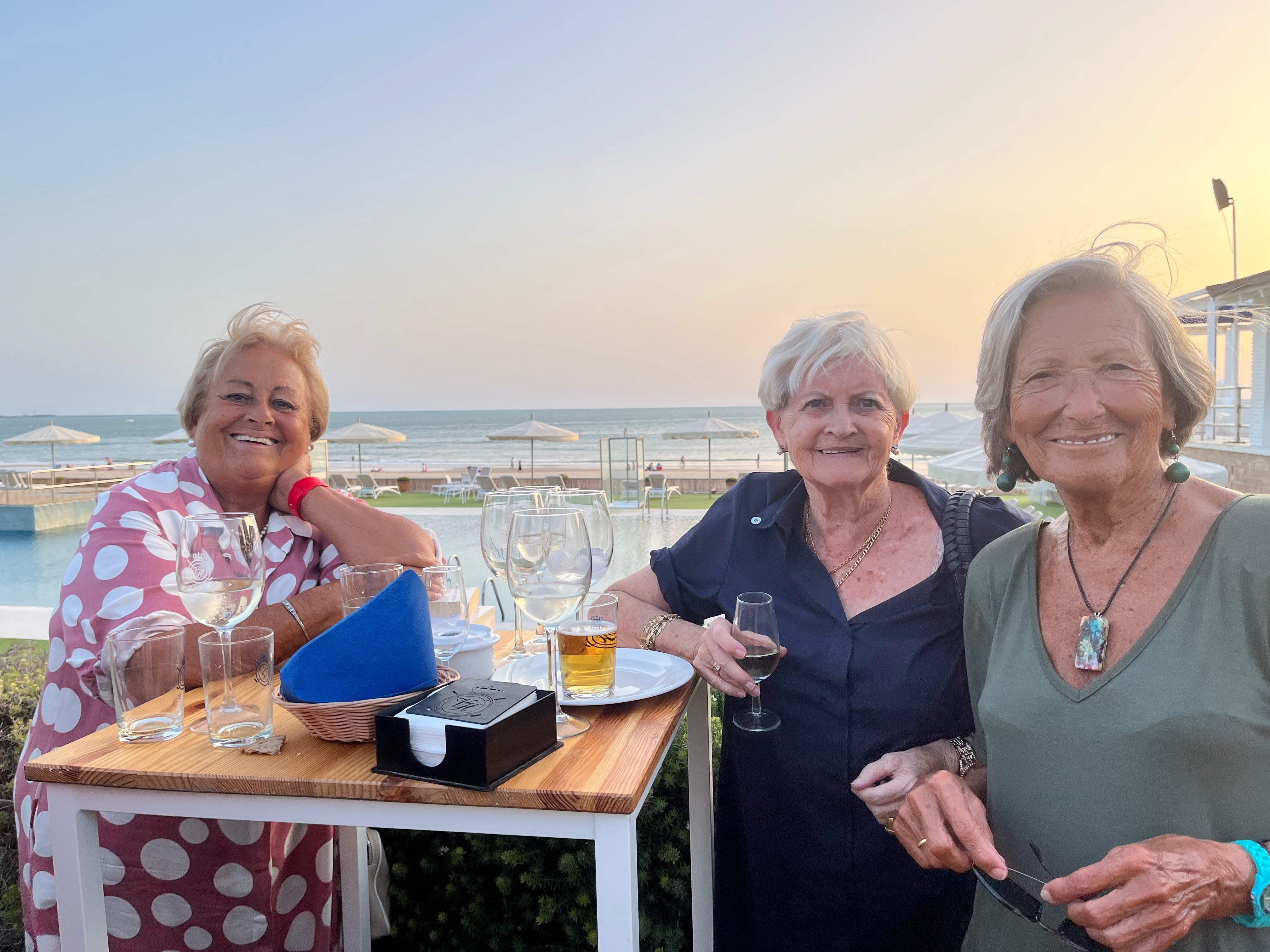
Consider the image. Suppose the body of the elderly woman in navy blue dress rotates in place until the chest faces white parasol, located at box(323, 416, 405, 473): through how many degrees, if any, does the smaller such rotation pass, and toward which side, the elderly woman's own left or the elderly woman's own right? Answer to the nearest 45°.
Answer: approximately 135° to the elderly woman's own right

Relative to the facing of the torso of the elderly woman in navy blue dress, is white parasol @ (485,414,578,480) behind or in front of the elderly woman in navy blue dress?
behind

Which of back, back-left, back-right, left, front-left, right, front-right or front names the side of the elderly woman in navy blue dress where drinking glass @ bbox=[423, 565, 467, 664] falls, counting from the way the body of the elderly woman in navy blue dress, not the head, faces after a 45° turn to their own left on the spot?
right

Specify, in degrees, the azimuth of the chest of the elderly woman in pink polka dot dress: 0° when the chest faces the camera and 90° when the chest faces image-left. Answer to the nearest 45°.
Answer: approximately 315°

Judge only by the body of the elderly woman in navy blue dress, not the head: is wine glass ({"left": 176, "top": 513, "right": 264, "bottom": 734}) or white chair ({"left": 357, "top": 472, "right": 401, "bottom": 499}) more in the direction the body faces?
the wine glass

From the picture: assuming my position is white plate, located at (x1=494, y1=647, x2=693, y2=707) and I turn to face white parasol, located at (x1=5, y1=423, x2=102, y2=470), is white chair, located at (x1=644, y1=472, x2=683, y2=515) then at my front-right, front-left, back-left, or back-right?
front-right

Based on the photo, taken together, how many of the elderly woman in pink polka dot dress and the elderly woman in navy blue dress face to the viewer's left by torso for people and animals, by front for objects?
0

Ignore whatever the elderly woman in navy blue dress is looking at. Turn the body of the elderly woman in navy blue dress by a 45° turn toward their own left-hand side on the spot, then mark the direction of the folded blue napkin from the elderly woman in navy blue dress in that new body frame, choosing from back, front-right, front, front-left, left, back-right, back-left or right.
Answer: right

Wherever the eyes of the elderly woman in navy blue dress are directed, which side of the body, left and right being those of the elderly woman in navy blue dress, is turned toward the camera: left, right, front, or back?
front

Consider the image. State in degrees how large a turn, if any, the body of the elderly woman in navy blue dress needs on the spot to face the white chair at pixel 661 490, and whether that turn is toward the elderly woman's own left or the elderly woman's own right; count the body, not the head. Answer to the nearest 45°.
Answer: approximately 180°

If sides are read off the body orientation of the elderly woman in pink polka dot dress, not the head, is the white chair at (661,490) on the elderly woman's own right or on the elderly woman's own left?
on the elderly woman's own left

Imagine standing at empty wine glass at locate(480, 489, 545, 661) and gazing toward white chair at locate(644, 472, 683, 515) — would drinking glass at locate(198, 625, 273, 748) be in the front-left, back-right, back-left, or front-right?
back-left
